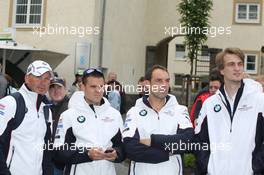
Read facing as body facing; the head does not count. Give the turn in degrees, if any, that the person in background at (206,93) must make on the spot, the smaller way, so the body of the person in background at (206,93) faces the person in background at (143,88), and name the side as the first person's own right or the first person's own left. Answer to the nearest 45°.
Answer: approximately 90° to the first person's own right

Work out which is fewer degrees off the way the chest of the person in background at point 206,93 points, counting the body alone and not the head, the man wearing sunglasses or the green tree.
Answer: the man wearing sunglasses

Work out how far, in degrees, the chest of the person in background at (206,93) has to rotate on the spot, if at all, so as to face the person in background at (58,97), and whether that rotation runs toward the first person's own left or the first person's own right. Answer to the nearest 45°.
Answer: approximately 90° to the first person's own right

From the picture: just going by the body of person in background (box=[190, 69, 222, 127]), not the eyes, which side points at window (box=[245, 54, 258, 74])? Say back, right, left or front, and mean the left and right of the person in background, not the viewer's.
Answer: back

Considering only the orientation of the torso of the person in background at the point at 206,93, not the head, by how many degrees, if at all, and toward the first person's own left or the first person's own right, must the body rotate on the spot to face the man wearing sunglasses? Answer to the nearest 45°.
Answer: approximately 45° to the first person's own right

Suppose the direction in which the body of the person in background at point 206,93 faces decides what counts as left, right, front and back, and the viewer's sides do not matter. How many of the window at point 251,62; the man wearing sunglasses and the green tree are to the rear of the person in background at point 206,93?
2

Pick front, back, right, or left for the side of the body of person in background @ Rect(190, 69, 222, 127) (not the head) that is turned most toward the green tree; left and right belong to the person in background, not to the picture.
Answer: back

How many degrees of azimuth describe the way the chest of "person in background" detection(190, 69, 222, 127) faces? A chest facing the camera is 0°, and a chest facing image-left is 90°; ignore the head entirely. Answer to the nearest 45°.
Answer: approximately 0°
